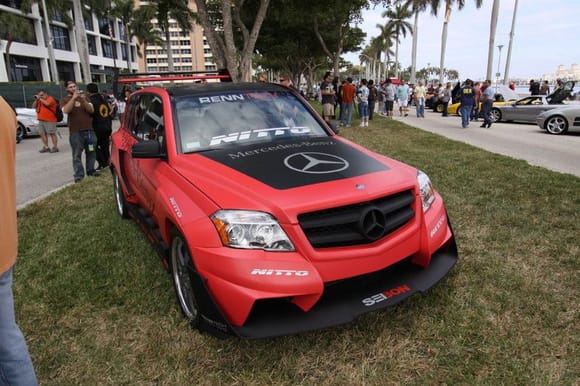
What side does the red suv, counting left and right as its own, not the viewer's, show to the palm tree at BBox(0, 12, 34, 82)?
back

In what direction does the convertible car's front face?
to the viewer's left

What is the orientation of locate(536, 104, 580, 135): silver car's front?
to the viewer's left

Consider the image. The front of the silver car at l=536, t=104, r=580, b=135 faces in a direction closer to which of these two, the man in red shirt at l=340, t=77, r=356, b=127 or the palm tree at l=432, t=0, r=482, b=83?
the man in red shirt

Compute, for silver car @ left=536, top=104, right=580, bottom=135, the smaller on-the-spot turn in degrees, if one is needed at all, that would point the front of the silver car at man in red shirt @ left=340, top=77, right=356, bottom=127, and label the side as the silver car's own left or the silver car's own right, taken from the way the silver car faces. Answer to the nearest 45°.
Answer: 0° — it already faces them

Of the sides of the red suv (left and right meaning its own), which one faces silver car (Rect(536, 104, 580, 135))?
left

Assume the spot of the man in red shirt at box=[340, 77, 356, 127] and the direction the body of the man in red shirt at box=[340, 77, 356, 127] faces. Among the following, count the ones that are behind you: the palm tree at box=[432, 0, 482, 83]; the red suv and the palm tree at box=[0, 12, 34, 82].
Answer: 1

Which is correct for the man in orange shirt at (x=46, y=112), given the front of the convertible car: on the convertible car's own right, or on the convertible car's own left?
on the convertible car's own left

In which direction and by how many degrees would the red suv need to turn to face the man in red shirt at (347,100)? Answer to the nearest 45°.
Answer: approximately 135° to its left

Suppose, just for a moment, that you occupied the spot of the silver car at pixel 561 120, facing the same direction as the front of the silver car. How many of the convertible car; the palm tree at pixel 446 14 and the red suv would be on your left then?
1

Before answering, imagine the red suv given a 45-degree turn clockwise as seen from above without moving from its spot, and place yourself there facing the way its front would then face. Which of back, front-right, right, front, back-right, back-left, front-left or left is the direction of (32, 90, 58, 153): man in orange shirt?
back-right

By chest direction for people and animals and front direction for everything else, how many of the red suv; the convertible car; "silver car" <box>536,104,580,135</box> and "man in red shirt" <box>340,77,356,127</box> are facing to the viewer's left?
2

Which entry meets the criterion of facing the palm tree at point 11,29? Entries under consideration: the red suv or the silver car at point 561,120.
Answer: the silver car

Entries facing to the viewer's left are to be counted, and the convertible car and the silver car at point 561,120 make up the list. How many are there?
2

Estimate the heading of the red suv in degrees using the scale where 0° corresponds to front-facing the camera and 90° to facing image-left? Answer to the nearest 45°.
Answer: approximately 315°

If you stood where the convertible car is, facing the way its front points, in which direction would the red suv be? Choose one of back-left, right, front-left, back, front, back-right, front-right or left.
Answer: left

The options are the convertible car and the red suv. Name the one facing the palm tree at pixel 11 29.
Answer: the convertible car
